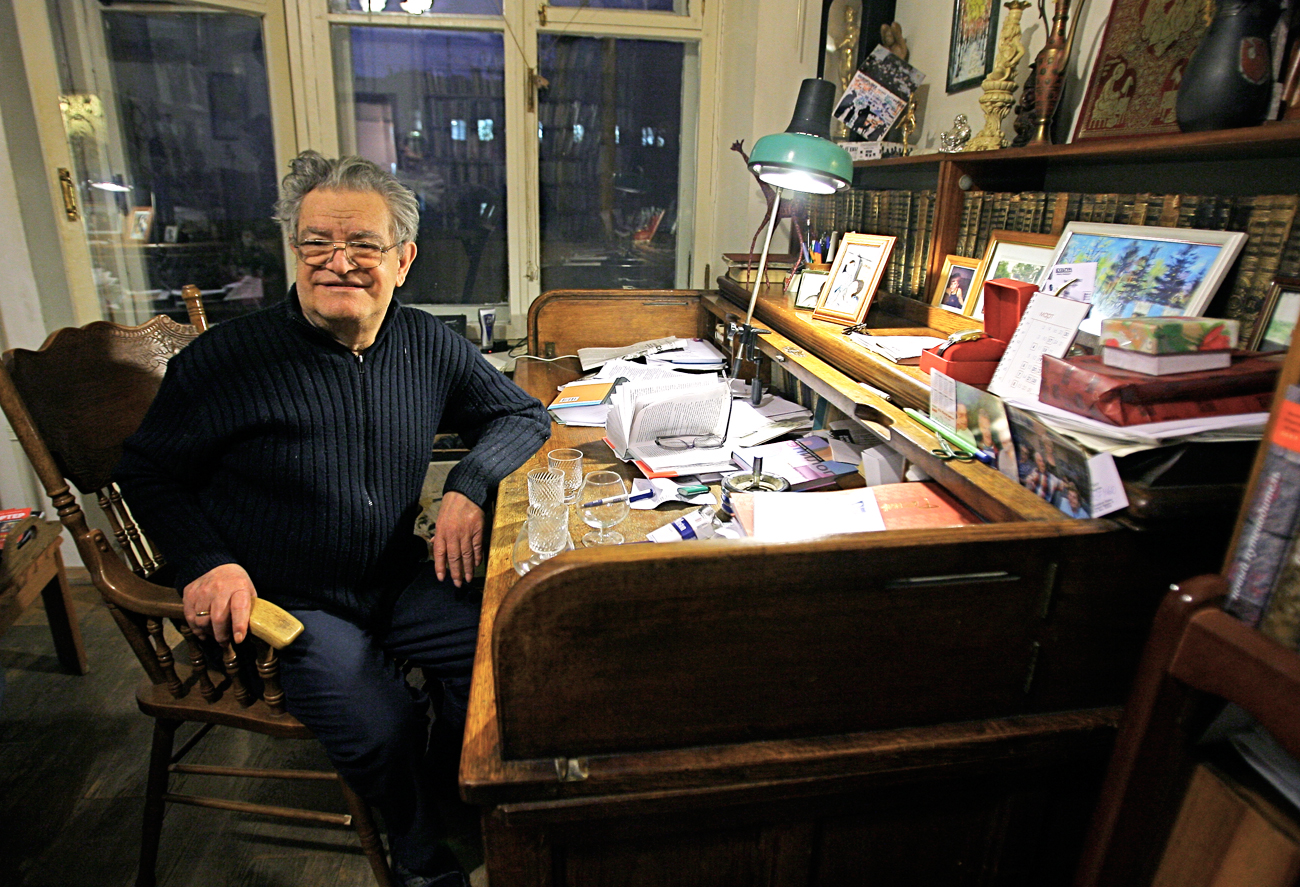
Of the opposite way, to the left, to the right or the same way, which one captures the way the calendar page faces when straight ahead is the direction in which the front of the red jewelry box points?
the same way

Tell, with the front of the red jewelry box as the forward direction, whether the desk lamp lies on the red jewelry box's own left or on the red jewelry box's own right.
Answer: on the red jewelry box's own right

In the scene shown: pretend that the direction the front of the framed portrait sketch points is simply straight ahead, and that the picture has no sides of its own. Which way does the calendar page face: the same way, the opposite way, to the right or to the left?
the same way

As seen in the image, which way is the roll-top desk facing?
to the viewer's left

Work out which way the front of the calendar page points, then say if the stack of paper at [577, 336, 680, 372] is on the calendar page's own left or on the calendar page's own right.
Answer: on the calendar page's own right

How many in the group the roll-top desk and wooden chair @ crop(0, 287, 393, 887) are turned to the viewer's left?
1

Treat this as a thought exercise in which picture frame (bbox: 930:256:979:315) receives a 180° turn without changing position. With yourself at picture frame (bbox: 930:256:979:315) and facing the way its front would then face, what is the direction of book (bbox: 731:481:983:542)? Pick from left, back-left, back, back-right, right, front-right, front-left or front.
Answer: back-right

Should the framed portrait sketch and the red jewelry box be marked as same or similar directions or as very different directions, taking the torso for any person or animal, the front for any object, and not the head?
same or similar directions

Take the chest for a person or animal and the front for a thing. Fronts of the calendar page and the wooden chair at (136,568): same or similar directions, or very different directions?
very different directions

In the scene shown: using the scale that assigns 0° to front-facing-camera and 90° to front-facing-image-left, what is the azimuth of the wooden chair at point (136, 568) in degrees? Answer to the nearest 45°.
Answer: approximately 315°

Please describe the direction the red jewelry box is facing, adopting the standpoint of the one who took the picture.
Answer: facing the viewer and to the left of the viewer

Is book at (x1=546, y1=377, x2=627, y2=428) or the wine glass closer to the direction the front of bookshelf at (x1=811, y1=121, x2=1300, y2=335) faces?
the wine glass

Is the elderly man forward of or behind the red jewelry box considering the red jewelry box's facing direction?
forward

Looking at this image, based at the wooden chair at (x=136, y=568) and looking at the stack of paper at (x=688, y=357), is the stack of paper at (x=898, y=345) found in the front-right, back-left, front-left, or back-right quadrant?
front-right

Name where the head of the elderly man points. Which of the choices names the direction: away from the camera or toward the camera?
toward the camera

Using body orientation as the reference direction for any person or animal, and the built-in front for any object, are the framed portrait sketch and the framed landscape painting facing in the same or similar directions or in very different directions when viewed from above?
same or similar directions
